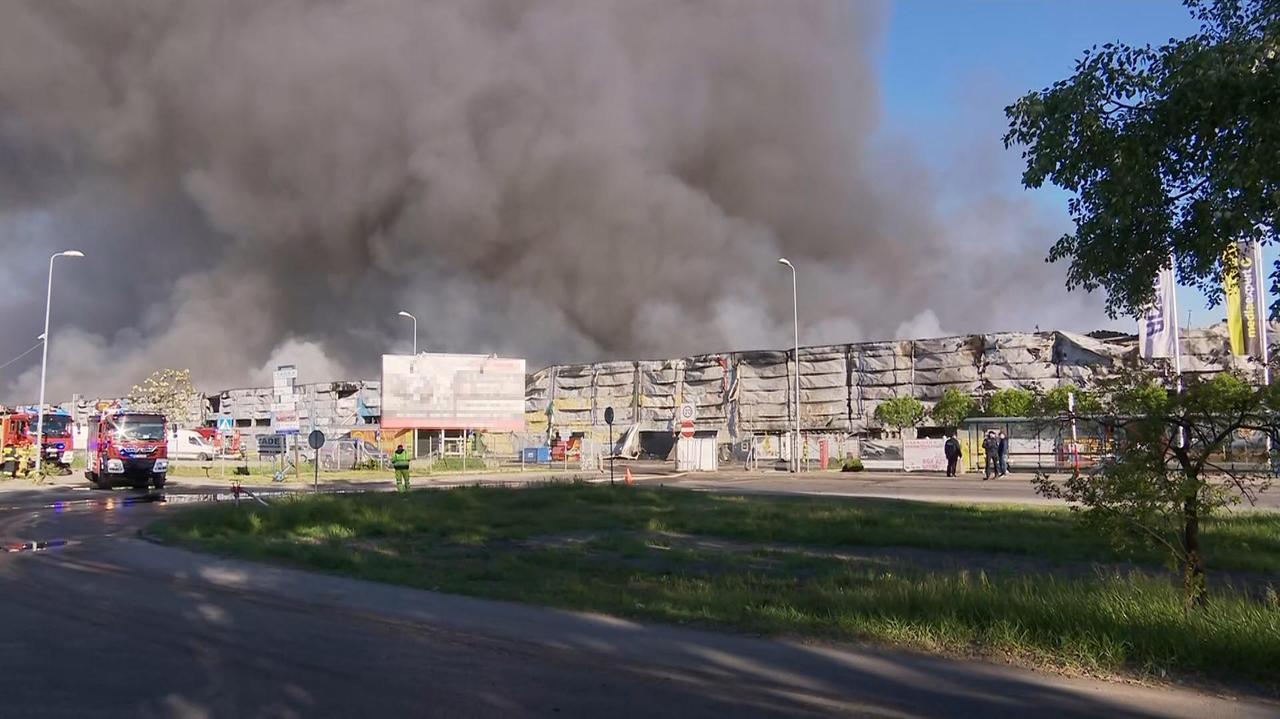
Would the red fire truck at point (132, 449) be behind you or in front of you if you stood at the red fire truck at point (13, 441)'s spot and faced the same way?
in front

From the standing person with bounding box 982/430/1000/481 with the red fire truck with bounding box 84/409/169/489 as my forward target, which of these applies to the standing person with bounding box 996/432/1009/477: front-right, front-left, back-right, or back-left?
back-right

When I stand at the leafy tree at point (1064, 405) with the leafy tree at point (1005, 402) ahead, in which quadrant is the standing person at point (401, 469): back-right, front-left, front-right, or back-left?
front-left

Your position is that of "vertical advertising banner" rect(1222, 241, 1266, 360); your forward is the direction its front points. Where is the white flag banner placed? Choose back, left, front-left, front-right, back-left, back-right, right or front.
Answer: right

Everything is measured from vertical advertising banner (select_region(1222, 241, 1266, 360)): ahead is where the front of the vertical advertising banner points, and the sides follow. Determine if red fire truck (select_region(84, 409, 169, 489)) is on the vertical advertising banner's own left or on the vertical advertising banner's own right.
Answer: on the vertical advertising banner's own right

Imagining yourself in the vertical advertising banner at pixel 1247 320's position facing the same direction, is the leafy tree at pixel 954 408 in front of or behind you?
behind

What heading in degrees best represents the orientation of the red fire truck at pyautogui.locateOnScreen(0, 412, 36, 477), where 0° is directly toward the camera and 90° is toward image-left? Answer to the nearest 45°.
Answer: approximately 315°

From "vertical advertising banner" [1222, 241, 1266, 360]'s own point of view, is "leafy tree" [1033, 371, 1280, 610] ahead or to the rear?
ahead

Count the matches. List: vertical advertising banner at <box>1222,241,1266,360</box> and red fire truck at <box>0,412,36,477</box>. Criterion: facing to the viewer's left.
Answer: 0

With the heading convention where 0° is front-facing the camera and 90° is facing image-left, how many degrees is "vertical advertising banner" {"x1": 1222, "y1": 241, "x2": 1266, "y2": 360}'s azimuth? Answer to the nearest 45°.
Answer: approximately 0°
